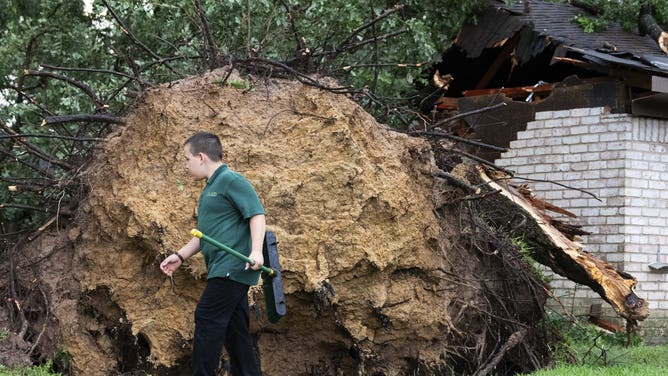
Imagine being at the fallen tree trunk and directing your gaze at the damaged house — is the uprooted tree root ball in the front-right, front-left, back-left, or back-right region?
back-left

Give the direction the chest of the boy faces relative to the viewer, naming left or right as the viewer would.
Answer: facing to the left of the viewer

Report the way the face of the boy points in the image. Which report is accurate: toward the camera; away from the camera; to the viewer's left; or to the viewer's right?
to the viewer's left

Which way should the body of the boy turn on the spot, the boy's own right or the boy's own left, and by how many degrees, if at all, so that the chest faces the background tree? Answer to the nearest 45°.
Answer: approximately 90° to the boy's own right

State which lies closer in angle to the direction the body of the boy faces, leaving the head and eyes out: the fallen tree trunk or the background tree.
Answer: the background tree

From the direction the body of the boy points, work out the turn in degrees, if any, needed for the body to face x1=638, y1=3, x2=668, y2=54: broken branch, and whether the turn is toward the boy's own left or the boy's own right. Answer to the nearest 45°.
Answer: approximately 135° to the boy's own right

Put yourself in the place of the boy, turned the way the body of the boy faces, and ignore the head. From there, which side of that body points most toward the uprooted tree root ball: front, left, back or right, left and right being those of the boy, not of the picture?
right

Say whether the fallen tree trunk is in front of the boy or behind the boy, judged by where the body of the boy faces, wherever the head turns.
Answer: behind

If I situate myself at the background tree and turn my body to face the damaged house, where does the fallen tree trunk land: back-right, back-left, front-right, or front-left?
front-right
